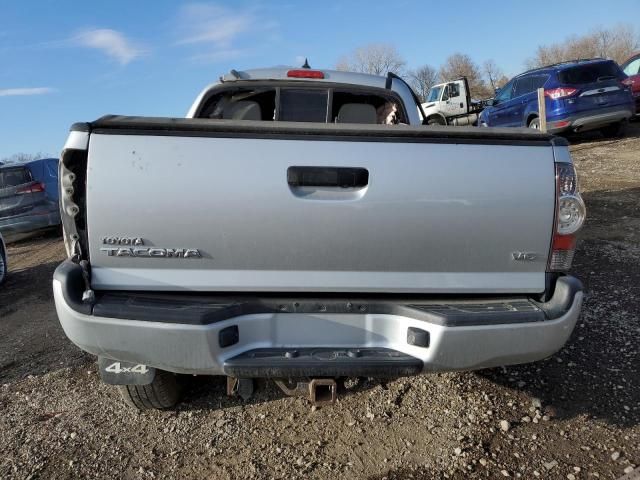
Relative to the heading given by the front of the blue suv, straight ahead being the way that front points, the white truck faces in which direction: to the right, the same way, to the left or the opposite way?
to the left

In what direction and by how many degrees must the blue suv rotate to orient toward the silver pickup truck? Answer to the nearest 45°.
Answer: approximately 135° to its left

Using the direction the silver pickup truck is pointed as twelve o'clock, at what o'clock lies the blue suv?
The blue suv is roughly at 1 o'clock from the silver pickup truck.

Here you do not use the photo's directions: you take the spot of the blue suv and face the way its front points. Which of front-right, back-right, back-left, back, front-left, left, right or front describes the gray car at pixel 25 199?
left

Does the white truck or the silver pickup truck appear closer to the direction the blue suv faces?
the white truck

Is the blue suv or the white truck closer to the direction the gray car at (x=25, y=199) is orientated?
the white truck

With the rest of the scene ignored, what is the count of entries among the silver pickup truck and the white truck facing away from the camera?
1

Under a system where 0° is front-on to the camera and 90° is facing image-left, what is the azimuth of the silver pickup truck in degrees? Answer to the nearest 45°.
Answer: approximately 180°

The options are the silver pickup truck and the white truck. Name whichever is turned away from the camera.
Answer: the silver pickup truck

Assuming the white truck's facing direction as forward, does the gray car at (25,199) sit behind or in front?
in front

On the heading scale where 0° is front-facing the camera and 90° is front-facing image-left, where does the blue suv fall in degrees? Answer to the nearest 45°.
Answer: approximately 135°

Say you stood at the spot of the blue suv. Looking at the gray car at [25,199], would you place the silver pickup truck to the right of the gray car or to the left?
left
